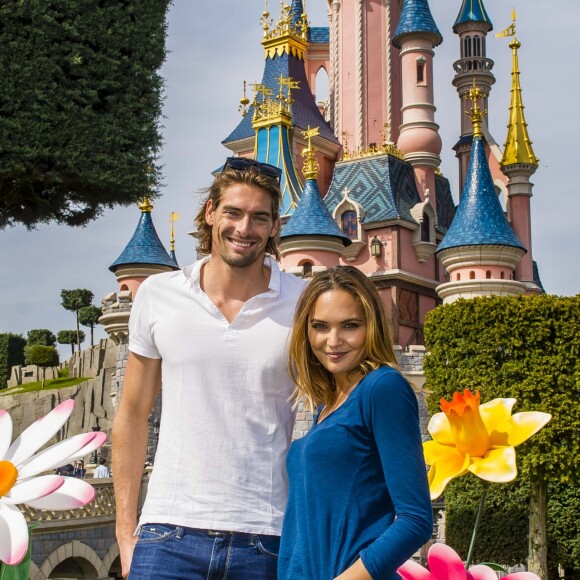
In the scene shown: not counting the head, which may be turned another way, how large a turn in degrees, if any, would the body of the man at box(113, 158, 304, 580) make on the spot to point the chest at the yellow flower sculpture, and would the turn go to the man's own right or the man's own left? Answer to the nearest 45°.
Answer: approximately 90° to the man's own left

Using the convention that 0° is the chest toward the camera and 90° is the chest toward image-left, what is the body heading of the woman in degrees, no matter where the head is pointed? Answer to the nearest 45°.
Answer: approximately 45°

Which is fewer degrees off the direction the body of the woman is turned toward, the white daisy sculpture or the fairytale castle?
the white daisy sculpture

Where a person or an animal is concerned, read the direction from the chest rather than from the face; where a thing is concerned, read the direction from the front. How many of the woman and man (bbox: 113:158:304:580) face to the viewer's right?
0

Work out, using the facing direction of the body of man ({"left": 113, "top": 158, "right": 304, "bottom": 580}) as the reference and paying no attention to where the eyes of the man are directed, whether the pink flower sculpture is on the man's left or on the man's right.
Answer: on the man's left

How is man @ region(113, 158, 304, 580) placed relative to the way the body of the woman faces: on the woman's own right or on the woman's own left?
on the woman's own right

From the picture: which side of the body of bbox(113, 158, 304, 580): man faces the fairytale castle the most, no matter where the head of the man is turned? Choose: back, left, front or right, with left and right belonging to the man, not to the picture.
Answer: back

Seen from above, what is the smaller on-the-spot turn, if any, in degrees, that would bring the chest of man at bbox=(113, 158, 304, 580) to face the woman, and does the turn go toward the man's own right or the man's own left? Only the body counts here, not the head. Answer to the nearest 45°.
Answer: approximately 45° to the man's own left

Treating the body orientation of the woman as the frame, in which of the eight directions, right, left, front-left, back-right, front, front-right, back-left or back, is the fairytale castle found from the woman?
back-right
